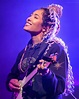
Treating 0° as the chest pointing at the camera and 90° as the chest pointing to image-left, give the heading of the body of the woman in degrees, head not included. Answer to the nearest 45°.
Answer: approximately 45°
